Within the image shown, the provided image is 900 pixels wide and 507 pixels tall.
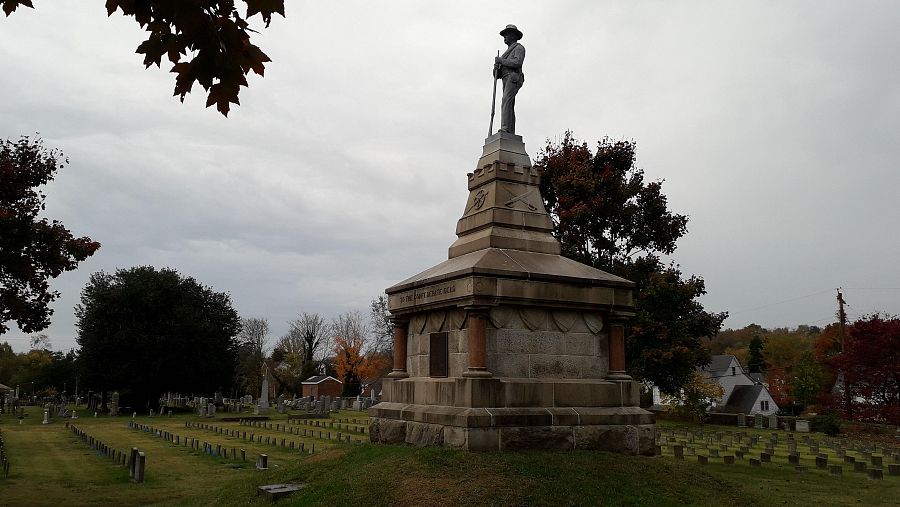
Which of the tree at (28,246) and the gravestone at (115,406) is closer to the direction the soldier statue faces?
the tree

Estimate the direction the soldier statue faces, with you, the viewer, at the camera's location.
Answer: facing to the left of the viewer

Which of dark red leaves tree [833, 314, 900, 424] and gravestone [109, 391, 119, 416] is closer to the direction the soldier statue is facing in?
the gravestone

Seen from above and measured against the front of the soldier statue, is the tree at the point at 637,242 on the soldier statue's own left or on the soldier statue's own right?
on the soldier statue's own right

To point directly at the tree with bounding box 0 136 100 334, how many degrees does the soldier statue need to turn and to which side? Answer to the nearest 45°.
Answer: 0° — it already faces it

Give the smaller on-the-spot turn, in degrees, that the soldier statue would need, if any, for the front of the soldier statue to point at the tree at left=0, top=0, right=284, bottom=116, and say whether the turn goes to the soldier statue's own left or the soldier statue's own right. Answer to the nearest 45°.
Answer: approximately 90° to the soldier statue's own left

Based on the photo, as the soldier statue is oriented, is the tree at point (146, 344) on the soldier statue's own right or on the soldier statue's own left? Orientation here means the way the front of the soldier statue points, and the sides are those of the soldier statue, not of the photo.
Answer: on the soldier statue's own right

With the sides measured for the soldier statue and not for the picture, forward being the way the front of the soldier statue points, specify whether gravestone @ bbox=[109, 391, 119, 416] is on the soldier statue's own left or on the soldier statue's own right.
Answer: on the soldier statue's own right

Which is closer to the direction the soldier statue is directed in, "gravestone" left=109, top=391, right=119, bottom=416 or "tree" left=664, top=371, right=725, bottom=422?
the gravestone
